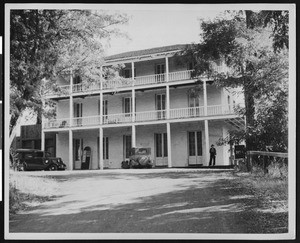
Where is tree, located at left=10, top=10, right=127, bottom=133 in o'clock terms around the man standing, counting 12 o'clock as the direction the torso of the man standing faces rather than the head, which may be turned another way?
The tree is roughly at 3 o'clock from the man standing.

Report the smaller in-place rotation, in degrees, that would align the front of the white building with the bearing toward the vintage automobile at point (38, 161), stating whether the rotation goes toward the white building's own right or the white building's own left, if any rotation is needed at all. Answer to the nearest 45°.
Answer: approximately 90° to the white building's own right

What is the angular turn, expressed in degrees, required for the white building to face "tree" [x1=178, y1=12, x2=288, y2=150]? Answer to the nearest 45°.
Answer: approximately 90° to its left

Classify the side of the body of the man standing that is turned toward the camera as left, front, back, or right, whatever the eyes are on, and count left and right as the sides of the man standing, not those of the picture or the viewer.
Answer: front

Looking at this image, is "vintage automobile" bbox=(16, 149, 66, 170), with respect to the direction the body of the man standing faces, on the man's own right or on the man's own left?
on the man's own right

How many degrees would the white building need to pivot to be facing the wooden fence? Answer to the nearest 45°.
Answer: approximately 90° to its left
